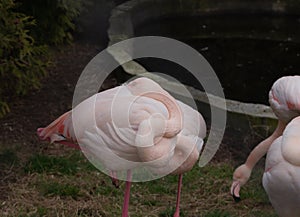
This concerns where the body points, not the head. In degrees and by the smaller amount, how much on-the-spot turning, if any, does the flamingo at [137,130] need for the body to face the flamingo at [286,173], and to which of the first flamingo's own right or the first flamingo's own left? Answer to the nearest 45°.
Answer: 0° — it already faces it

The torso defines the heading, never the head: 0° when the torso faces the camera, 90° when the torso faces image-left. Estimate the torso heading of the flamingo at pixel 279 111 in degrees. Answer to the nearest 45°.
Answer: approximately 90°

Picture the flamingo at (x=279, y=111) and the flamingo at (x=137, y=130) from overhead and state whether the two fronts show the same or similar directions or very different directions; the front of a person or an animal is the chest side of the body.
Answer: very different directions

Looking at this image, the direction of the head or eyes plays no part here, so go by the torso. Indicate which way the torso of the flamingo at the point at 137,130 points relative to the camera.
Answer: to the viewer's right

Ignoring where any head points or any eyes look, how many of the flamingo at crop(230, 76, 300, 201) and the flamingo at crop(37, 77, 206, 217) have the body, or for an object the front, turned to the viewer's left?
1
